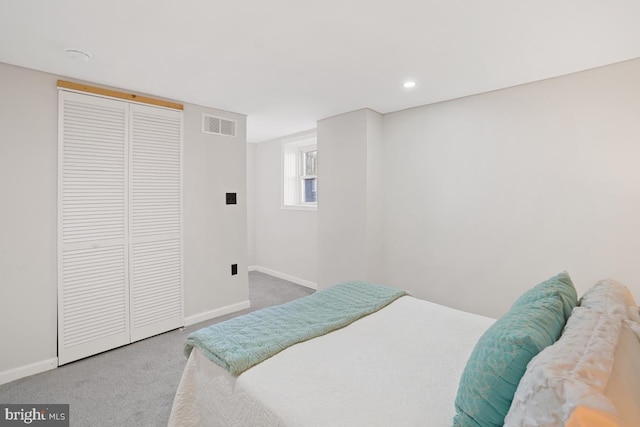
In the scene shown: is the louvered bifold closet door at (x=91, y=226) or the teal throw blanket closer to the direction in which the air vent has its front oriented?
the teal throw blanket

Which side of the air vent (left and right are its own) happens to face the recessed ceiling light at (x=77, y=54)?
right

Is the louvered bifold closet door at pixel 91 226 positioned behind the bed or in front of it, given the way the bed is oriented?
in front

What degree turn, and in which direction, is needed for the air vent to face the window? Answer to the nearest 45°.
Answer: approximately 90° to its left

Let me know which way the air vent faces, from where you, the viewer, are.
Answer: facing the viewer and to the right of the viewer

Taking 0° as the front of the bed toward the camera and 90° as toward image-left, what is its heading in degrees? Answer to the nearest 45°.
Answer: approximately 135°

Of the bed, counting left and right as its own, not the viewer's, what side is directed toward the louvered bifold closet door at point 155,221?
front
